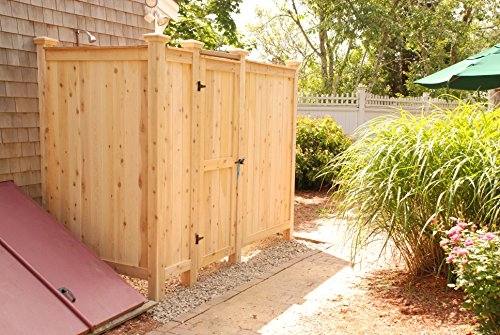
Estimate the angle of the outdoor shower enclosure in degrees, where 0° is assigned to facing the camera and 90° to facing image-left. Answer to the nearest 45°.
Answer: approximately 315°

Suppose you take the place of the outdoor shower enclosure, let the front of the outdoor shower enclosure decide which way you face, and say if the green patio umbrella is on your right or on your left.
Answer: on your left

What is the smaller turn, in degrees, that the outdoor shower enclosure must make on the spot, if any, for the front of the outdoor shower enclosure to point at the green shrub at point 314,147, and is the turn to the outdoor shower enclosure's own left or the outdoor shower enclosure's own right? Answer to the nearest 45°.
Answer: approximately 90° to the outdoor shower enclosure's own left

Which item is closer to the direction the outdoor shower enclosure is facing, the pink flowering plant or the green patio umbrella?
the pink flowering plant

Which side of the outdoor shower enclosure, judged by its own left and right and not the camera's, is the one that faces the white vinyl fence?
left

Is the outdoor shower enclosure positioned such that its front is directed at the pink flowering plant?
yes

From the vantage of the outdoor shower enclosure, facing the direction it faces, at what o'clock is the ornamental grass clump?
The ornamental grass clump is roughly at 11 o'clock from the outdoor shower enclosure.

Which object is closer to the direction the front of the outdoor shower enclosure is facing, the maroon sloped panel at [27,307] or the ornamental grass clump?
the ornamental grass clump

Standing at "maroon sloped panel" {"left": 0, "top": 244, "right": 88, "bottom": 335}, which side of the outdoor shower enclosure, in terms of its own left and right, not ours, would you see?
right
